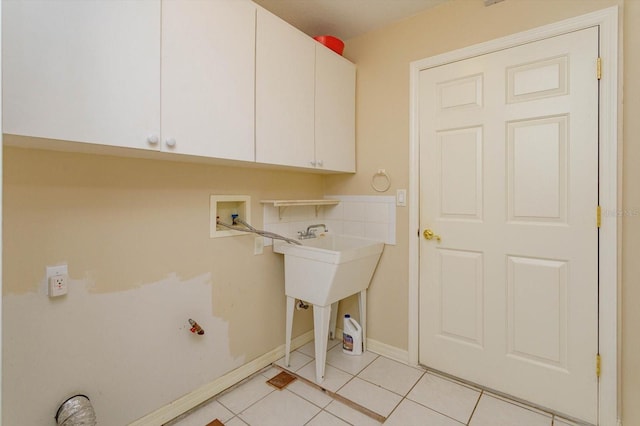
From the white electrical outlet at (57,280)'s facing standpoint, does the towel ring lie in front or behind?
in front

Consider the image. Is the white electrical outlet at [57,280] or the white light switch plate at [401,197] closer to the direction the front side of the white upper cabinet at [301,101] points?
the white light switch plate

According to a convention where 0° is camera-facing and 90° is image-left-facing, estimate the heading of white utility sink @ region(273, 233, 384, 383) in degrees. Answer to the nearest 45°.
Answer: approximately 315°

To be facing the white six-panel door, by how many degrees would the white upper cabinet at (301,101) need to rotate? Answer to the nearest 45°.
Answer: approximately 45° to its left

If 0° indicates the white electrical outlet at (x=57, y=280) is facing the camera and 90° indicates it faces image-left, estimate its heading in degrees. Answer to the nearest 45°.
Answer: approximately 315°
